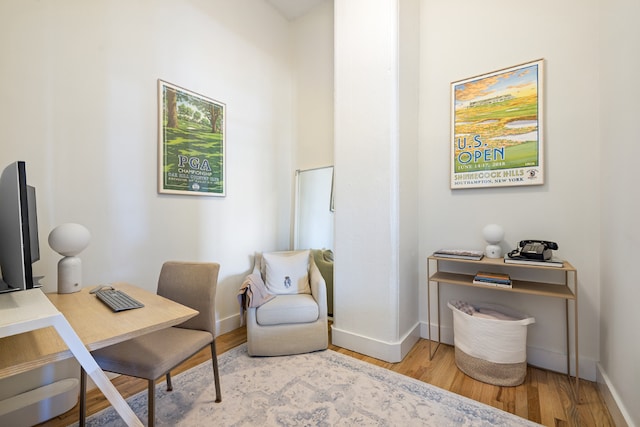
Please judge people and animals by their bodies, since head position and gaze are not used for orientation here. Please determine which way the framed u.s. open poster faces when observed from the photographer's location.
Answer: facing the viewer and to the left of the viewer

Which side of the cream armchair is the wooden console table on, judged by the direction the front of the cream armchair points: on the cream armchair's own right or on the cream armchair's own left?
on the cream armchair's own left

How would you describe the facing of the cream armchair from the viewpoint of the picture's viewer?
facing the viewer

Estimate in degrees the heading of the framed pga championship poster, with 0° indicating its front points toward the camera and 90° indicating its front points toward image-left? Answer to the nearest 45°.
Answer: approximately 315°

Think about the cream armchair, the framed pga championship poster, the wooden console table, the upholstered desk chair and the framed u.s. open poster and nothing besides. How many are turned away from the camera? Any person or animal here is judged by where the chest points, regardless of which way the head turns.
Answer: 0

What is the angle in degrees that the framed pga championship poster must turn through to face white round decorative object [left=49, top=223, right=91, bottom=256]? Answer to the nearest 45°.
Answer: approximately 90° to its right

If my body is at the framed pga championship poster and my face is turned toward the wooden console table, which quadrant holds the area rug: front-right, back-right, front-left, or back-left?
front-right

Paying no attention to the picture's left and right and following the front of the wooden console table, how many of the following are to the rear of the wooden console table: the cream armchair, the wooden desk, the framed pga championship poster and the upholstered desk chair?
0

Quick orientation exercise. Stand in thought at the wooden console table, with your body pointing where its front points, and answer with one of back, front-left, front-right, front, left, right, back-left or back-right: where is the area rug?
front

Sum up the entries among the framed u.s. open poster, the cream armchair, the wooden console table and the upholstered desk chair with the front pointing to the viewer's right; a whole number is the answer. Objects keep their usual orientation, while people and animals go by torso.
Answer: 0

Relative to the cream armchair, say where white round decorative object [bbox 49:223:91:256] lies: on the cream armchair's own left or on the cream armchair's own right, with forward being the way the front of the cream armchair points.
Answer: on the cream armchair's own right

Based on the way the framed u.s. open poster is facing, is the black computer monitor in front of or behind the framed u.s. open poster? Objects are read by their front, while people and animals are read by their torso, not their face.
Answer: in front

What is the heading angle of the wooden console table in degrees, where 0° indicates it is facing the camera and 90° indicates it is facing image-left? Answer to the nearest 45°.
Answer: approximately 45°

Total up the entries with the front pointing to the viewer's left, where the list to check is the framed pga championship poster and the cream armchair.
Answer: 0
